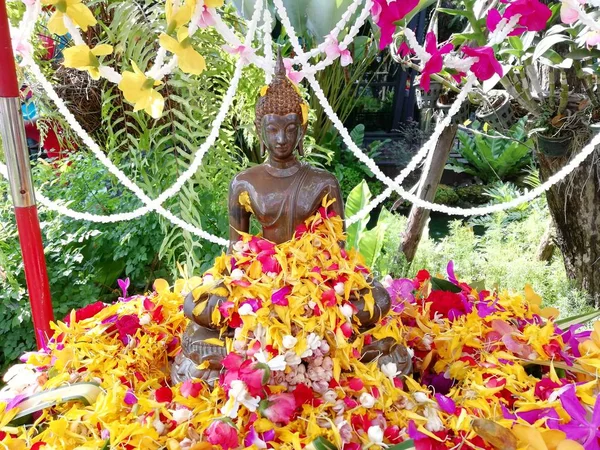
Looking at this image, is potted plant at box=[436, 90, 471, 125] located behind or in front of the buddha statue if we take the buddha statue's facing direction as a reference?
behind

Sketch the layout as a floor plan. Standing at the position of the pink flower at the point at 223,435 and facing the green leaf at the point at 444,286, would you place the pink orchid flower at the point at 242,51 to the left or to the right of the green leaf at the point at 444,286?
left

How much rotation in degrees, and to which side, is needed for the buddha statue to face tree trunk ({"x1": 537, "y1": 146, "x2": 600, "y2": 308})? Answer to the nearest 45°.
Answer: approximately 135° to its left

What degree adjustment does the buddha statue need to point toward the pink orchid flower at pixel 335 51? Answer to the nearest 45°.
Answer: approximately 180°

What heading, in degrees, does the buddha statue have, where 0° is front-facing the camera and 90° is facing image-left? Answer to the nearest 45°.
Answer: approximately 0°
